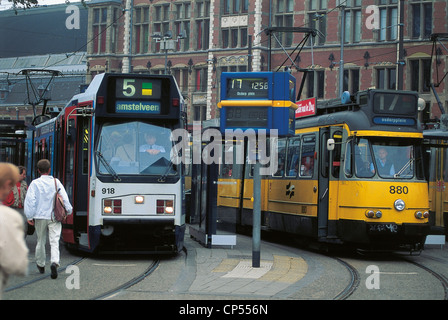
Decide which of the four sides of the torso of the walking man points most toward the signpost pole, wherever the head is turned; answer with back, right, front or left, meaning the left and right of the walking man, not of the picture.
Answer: right

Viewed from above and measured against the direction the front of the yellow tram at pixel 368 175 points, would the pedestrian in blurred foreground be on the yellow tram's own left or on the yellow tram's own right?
on the yellow tram's own right

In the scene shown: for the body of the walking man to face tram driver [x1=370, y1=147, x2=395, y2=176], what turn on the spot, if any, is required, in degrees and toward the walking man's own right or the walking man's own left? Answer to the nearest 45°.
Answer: approximately 90° to the walking man's own right

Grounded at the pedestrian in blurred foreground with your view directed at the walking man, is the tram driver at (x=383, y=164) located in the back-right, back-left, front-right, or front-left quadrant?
front-right

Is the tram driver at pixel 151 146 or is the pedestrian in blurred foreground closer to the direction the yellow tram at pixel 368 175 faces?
the pedestrian in blurred foreground

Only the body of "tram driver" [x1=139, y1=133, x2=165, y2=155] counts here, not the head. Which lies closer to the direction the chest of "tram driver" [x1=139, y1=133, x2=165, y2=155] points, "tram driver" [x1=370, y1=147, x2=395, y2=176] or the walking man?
the walking man

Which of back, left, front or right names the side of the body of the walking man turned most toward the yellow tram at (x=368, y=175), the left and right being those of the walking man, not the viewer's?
right

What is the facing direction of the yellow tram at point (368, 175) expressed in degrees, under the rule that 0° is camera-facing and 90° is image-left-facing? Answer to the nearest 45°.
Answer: approximately 315°

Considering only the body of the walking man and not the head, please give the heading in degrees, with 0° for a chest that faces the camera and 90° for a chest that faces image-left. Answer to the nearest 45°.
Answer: approximately 180°

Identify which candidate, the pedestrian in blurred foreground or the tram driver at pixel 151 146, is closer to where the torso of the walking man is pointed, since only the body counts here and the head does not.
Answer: the tram driver

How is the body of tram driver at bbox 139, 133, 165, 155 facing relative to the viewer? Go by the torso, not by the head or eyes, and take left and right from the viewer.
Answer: facing the viewer

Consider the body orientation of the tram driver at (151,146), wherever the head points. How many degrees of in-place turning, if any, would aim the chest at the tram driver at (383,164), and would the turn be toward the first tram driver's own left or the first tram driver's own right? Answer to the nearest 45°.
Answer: approximately 90° to the first tram driver's own left

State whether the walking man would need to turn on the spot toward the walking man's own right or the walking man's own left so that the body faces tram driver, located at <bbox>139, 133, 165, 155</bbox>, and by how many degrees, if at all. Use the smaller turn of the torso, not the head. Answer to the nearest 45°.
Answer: approximately 45° to the walking man's own right

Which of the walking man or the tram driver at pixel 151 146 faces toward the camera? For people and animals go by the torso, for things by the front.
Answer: the tram driver

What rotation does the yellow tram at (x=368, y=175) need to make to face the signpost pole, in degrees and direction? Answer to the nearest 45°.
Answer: approximately 90° to its right

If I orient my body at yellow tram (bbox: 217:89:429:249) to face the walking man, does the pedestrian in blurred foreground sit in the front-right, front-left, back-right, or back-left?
front-left

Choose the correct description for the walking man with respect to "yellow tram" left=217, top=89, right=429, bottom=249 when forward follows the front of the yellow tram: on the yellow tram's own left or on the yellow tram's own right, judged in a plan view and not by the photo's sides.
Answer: on the yellow tram's own right

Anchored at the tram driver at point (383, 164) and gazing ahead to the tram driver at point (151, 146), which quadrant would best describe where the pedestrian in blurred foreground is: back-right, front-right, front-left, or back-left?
front-left
